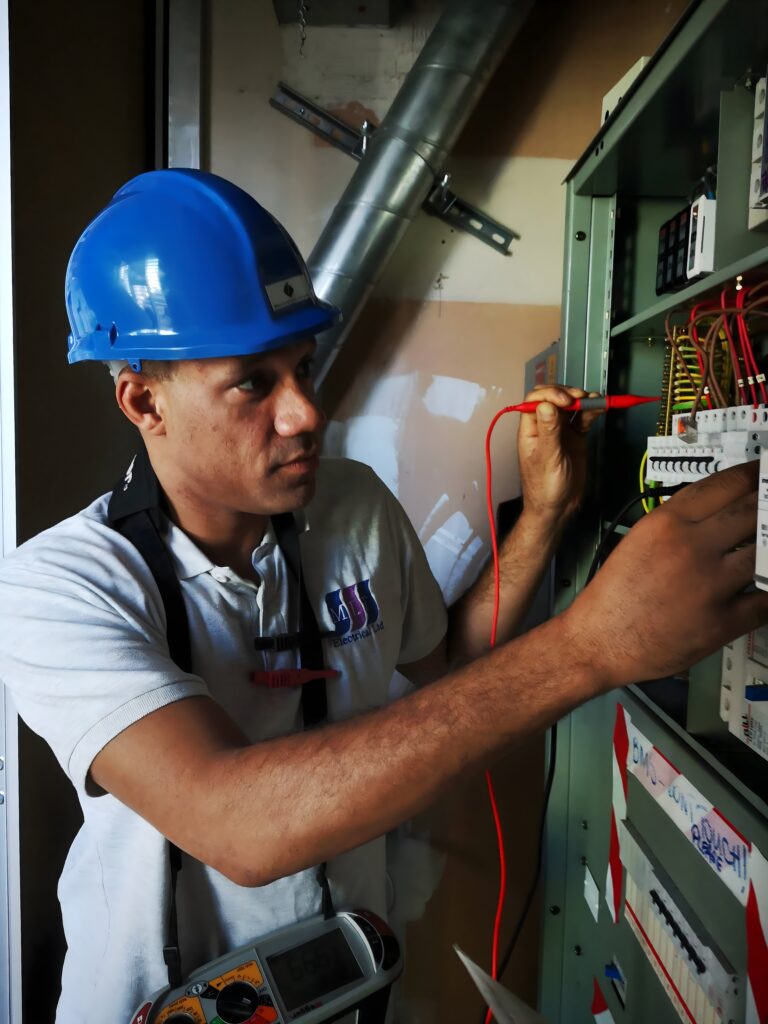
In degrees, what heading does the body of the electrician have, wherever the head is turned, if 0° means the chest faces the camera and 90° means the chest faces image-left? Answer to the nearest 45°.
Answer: approximately 315°

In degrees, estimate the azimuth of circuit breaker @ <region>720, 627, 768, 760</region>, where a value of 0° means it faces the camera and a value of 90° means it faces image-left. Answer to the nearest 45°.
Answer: approximately 45°

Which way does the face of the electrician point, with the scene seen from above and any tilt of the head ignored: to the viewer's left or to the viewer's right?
to the viewer's right
